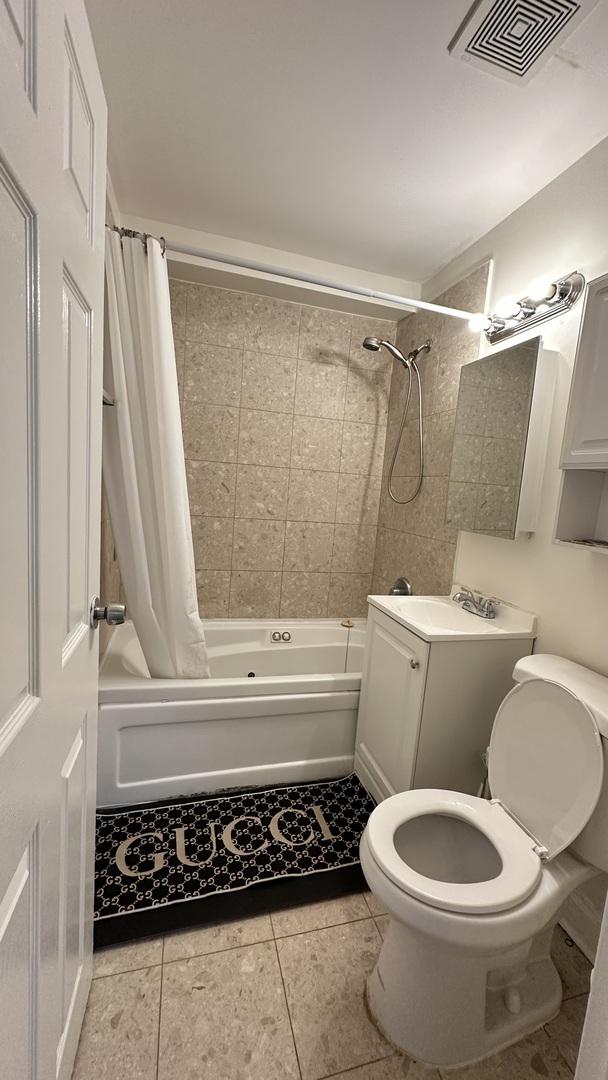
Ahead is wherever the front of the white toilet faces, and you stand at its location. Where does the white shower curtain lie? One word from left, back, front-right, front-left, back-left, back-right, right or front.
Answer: front-right

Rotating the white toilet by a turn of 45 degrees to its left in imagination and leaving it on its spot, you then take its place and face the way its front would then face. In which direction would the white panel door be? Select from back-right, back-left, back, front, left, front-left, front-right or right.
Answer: front-right

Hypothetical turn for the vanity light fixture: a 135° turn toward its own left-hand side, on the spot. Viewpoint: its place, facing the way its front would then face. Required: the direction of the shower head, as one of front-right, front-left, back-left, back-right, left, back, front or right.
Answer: back-left

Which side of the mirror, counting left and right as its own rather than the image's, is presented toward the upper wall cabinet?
left

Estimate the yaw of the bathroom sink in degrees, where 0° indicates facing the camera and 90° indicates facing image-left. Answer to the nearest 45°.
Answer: approximately 45°

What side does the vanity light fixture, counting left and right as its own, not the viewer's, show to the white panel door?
front

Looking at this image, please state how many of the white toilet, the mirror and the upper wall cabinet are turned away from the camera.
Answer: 0

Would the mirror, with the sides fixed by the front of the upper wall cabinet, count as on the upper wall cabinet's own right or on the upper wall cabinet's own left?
on the upper wall cabinet's own right

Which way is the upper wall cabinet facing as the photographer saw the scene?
facing the viewer and to the left of the viewer
